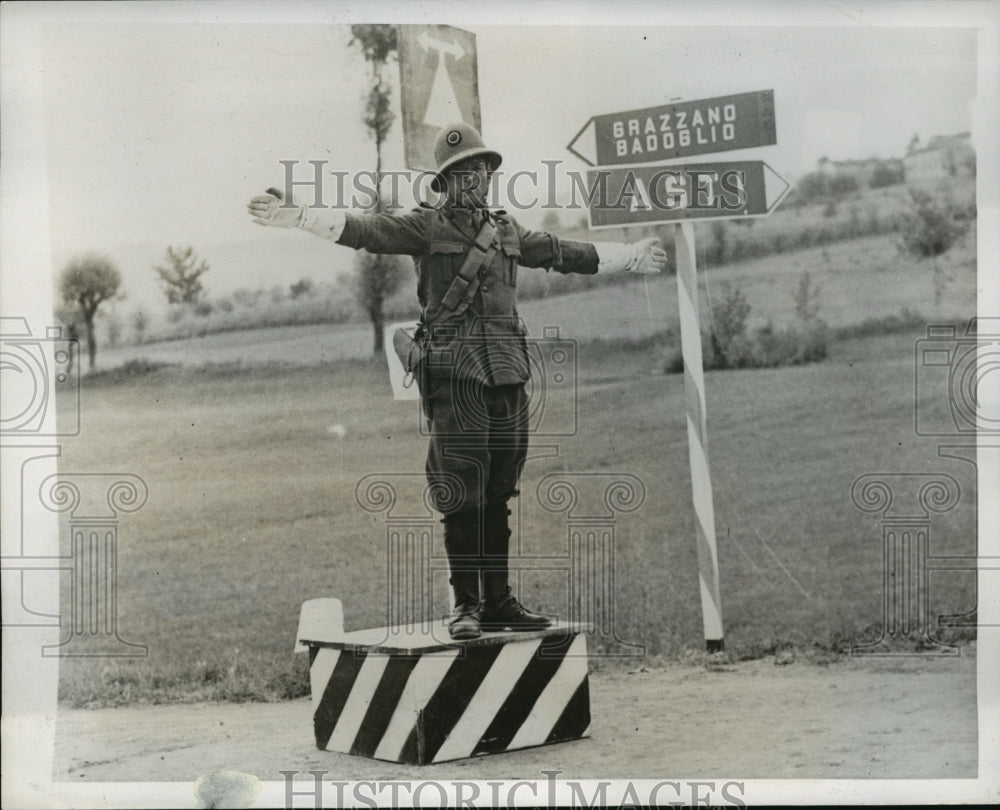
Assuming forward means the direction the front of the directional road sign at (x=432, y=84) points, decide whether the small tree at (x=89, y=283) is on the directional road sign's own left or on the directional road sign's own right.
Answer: on the directional road sign's own right

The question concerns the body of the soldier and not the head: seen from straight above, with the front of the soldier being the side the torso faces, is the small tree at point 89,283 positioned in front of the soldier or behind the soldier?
behind

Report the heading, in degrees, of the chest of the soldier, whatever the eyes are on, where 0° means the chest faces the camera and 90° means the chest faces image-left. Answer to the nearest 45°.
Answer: approximately 315°

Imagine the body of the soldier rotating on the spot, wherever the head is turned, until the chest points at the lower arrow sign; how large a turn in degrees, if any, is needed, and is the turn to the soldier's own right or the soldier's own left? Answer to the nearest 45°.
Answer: approximately 45° to the soldier's own left
